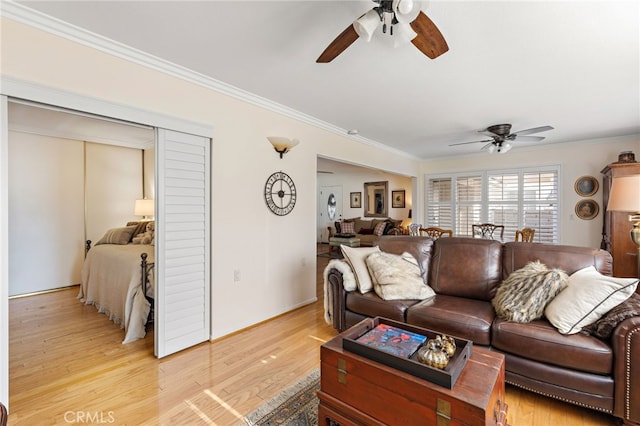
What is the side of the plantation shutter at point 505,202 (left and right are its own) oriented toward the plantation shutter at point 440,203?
right

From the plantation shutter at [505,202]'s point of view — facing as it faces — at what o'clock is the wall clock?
The wall clock is roughly at 1 o'clock from the plantation shutter.

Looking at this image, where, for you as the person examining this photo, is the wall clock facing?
facing the viewer and to the right of the viewer

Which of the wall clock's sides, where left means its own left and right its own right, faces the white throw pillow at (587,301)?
front

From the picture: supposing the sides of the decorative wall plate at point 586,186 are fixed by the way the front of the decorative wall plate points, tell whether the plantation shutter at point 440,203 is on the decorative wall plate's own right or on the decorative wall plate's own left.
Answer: on the decorative wall plate's own right

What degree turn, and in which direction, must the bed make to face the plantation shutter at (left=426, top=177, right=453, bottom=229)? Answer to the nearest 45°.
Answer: approximately 45° to its left

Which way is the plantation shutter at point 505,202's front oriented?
toward the camera

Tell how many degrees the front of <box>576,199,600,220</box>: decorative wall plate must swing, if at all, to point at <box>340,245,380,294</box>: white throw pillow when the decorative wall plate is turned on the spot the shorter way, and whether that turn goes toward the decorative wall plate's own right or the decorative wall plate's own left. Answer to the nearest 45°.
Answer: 0° — it already faces it

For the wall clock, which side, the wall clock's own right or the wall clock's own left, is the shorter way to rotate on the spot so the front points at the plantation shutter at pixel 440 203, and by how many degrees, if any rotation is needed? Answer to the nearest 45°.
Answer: approximately 90° to the wall clock's own left

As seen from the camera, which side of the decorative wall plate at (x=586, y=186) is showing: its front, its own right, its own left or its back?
front

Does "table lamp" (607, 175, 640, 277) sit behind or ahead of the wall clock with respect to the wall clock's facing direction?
ahead

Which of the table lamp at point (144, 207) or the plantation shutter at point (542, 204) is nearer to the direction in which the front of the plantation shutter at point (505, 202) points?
the table lamp

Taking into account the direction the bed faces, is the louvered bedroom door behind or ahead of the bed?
ahead

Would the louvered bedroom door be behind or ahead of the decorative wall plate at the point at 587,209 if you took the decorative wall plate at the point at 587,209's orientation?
ahead

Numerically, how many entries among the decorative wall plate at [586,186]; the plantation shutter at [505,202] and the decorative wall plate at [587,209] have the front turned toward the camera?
3

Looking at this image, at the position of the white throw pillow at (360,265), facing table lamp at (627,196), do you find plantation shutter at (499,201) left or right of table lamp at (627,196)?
left
